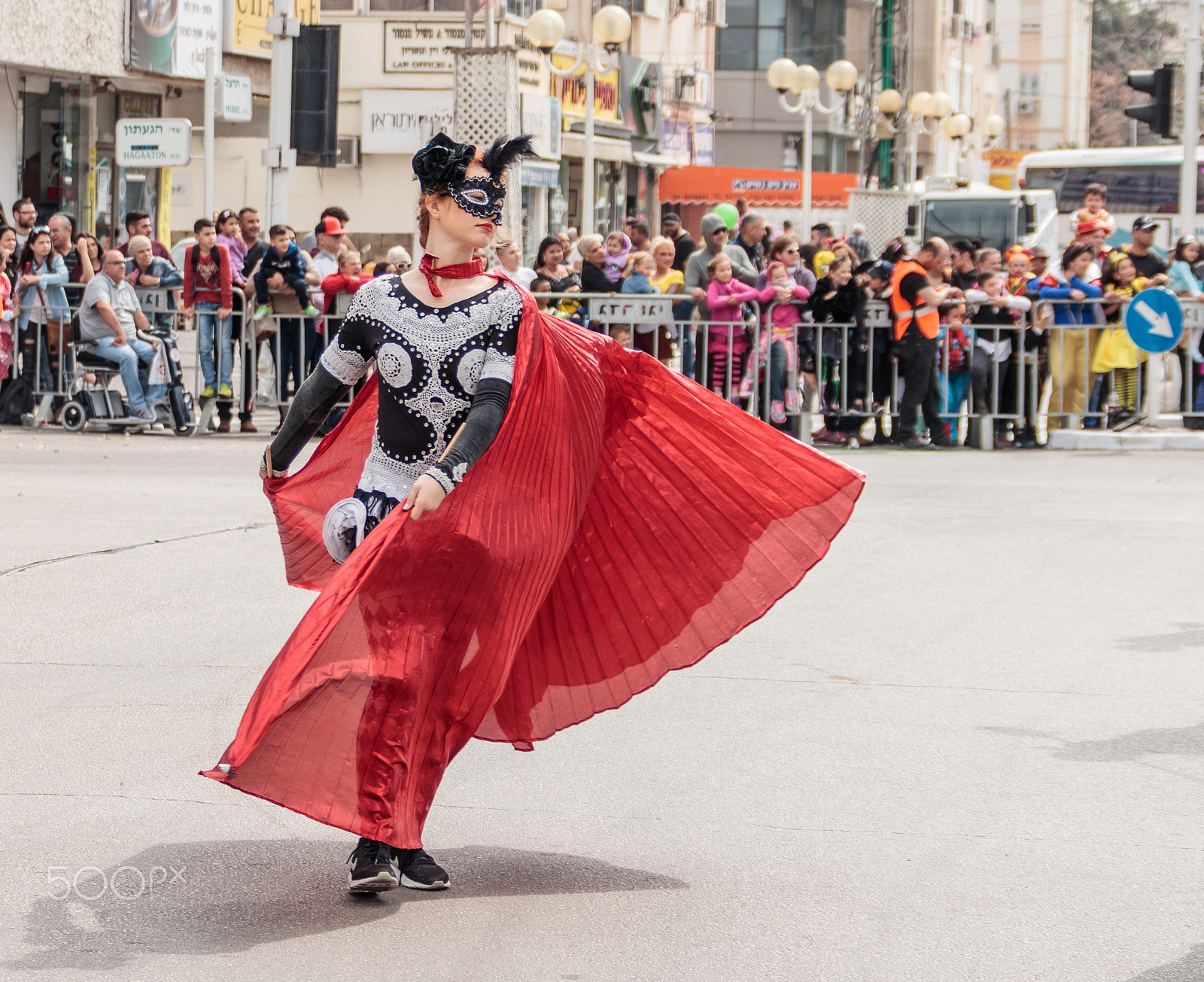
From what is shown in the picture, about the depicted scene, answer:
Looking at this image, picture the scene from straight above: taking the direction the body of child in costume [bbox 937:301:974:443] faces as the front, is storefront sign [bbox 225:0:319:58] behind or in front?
behind

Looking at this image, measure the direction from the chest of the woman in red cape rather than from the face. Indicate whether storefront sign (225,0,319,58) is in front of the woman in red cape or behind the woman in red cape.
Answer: behind

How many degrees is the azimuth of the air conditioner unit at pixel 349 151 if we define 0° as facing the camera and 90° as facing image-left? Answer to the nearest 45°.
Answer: approximately 0°

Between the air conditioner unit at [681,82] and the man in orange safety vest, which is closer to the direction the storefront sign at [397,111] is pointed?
the man in orange safety vest

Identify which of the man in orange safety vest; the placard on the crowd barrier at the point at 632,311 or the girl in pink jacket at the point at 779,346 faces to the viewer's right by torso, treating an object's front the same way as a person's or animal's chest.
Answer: the man in orange safety vest
